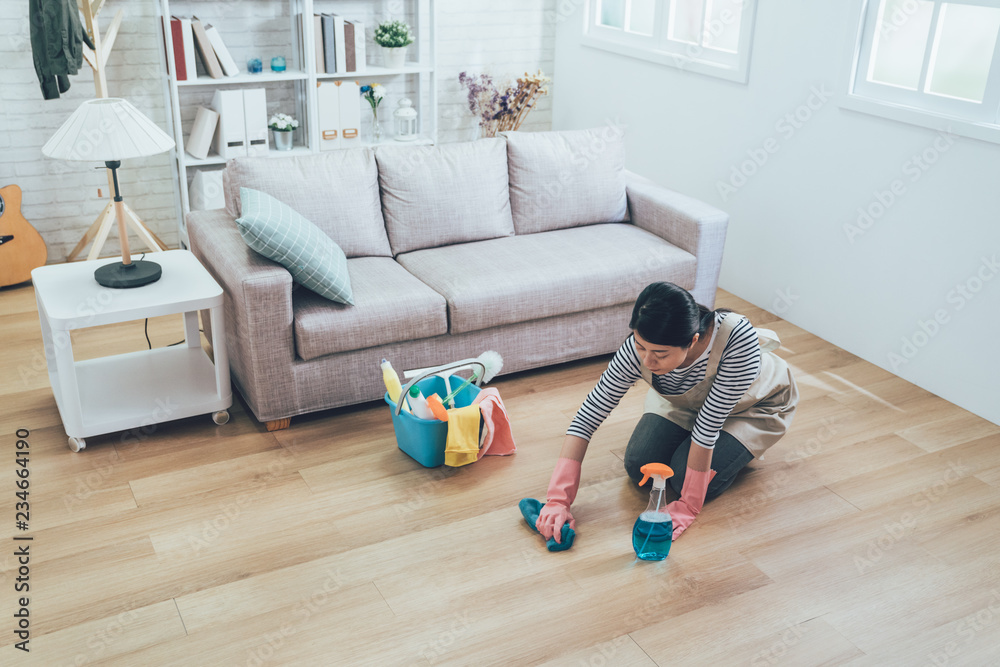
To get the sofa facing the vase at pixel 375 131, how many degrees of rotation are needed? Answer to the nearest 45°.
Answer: approximately 135° to its left

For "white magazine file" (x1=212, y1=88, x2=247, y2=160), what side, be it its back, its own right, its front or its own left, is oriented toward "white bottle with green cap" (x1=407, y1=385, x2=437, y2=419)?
front

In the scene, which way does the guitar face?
toward the camera

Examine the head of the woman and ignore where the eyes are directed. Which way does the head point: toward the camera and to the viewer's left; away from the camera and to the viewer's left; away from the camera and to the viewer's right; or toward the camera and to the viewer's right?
toward the camera and to the viewer's left

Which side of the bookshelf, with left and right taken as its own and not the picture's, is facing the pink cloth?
front

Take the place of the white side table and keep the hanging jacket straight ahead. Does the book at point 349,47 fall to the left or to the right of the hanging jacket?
right

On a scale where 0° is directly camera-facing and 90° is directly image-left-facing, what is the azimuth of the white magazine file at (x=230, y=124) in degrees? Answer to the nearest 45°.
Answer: approximately 0°

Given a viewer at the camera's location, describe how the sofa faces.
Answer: facing the viewer and to the right of the viewer

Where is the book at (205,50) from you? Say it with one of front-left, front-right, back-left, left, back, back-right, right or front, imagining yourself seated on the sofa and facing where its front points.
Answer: back

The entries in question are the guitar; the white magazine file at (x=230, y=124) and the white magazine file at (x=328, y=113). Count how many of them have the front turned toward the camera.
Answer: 3

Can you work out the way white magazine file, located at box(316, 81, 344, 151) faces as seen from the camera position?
facing the viewer

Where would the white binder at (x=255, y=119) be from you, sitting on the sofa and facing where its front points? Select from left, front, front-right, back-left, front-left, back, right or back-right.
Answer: back

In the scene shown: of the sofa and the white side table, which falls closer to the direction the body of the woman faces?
the white side table

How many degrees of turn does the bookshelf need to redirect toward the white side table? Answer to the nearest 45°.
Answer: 0° — it already faces it
